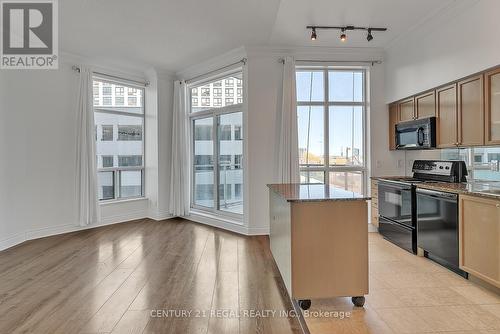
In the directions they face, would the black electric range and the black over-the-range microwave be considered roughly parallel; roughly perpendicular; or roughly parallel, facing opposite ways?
roughly parallel

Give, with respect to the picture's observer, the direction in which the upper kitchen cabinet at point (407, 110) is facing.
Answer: facing the viewer and to the left of the viewer

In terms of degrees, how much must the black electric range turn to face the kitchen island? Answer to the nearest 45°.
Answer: approximately 45° to its left

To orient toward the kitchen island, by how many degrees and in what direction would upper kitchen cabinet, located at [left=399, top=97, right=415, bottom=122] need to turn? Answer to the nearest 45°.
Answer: approximately 45° to its left

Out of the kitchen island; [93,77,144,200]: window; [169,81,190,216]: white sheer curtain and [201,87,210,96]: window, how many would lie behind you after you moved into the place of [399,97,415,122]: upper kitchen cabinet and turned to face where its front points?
0

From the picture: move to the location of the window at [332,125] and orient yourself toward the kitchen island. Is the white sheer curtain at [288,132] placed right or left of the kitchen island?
right

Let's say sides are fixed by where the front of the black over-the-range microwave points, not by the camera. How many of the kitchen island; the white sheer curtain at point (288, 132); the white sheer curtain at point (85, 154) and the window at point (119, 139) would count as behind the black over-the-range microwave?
0

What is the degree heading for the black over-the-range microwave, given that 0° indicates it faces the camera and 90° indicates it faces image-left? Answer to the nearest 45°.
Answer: approximately 45°

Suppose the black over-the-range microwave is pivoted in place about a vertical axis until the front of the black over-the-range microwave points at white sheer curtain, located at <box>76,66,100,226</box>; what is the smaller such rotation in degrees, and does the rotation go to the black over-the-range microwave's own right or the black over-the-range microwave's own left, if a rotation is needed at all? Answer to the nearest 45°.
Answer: approximately 45° to the black over-the-range microwave's own right

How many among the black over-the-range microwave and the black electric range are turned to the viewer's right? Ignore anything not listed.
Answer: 0

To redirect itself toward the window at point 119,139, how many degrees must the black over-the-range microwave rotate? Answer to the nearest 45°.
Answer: approximately 45° to its right

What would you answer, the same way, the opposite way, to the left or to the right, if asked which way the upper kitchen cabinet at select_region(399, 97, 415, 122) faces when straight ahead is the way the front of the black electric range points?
the same way
